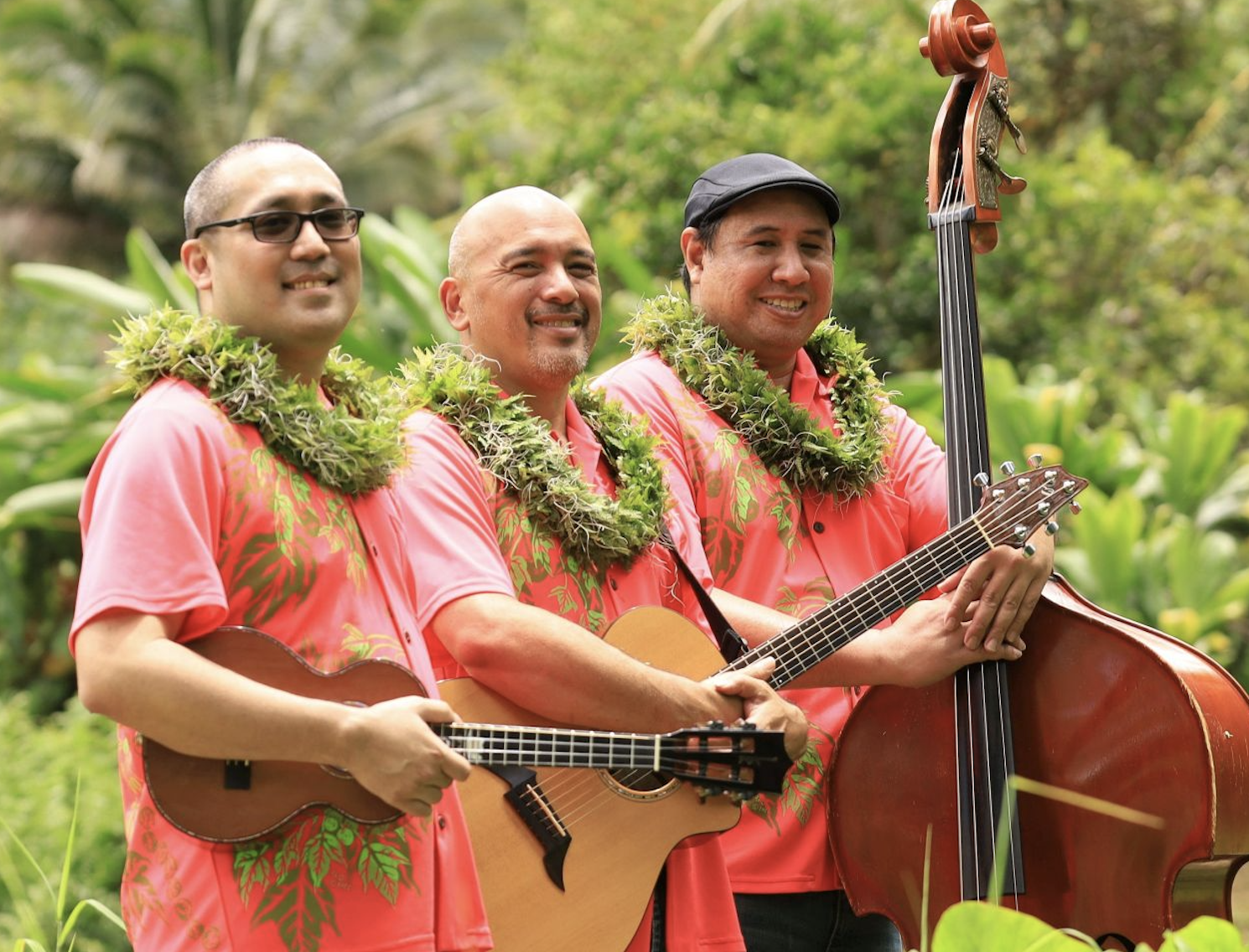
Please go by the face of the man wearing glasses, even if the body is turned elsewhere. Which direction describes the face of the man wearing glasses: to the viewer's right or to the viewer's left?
to the viewer's right

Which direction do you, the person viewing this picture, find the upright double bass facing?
facing the viewer and to the left of the viewer

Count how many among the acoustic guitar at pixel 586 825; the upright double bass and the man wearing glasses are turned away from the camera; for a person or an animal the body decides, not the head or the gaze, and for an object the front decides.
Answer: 0

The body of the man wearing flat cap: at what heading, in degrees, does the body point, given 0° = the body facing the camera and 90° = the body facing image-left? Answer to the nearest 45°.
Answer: approximately 315°

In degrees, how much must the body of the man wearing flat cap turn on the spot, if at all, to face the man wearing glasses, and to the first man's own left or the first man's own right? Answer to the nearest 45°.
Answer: approximately 90° to the first man's own right

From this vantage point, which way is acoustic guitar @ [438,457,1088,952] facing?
toward the camera

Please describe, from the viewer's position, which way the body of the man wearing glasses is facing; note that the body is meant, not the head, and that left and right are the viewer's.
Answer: facing the viewer and to the right of the viewer

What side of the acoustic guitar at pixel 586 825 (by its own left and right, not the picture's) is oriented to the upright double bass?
left

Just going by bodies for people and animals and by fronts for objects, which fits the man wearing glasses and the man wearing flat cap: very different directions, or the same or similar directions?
same or similar directions

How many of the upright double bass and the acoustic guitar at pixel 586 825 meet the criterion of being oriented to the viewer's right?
0
